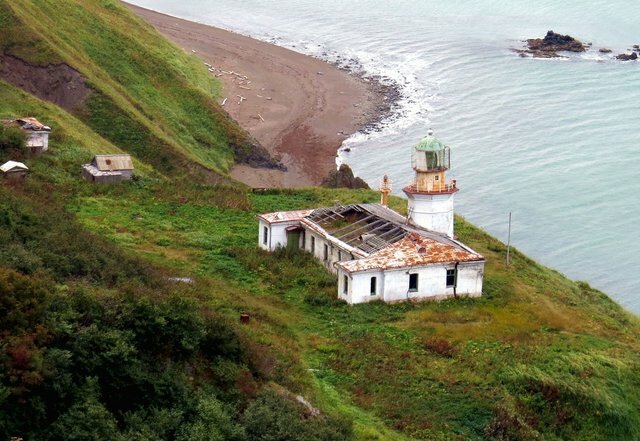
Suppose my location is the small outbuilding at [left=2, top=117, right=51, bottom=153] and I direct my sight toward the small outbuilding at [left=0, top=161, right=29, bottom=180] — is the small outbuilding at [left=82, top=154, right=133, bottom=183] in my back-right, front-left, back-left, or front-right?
front-left
